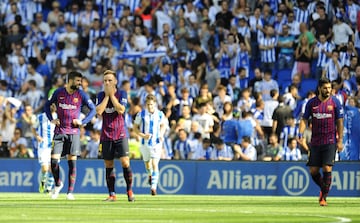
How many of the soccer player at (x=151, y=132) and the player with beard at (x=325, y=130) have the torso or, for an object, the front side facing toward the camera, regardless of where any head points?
2

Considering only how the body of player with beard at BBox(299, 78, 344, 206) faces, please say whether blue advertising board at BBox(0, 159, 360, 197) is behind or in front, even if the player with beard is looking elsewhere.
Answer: behind

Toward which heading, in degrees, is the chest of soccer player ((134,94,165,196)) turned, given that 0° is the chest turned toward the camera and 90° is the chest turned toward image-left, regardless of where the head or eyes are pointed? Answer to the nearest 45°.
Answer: approximately 0°

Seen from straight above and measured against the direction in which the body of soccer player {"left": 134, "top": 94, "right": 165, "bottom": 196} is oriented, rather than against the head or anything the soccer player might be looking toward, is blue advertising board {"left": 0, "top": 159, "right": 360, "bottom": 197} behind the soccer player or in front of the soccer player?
behind

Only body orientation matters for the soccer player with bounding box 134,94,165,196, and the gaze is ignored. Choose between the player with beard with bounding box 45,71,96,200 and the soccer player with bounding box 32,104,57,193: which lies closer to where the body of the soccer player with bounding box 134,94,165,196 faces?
the player with beard

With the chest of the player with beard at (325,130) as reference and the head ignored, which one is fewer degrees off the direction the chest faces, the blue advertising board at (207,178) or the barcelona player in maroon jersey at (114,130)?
the barcelona player in maroon jersey

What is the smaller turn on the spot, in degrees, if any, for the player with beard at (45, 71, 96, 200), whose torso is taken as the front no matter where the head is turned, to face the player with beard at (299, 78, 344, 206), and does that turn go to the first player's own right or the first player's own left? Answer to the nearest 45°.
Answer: approximately 90° to the first player's own left

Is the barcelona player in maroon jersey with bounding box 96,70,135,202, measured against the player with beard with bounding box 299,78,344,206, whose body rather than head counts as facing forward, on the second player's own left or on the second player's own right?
on the second player's own right

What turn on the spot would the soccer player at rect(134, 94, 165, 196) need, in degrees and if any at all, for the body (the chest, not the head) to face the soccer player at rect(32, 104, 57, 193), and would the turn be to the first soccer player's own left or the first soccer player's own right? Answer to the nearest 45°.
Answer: approximately 90° to the first soccer player's own right

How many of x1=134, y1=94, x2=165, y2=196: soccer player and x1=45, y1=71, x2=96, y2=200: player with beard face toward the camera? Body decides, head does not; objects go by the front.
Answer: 2

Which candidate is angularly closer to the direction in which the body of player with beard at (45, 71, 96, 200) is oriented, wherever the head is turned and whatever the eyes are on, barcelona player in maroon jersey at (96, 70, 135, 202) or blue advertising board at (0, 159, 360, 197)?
the barcelona player in maroon jersey

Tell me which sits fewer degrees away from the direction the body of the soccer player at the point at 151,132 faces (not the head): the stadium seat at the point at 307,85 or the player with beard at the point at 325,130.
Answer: the player with beard
